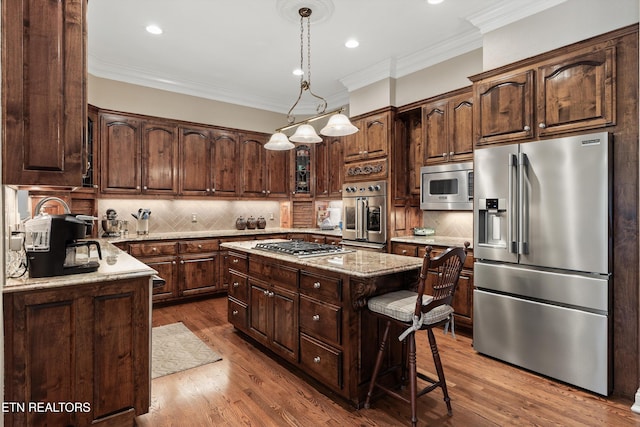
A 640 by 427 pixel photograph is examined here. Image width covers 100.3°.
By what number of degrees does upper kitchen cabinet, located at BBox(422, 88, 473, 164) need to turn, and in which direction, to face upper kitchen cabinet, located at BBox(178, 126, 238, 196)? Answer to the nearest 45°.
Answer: approximately 45° to its right

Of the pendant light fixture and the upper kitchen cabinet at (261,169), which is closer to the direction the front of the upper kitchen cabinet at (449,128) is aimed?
the pendant light fixture

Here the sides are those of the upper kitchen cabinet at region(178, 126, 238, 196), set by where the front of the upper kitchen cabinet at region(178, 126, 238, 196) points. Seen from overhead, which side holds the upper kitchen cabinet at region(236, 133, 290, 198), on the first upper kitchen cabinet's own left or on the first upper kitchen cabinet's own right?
on the first upper kitchen cabinet's own left

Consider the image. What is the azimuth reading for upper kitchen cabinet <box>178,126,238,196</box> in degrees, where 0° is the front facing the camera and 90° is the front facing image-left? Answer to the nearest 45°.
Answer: approximately 315°

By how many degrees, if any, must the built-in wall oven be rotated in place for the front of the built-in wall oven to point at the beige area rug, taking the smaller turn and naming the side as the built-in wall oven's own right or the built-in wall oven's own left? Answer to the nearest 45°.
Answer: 0° — it already faces it

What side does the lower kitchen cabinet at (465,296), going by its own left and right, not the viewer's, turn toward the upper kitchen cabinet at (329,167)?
right

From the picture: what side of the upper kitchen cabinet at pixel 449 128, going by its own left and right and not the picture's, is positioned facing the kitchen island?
front
